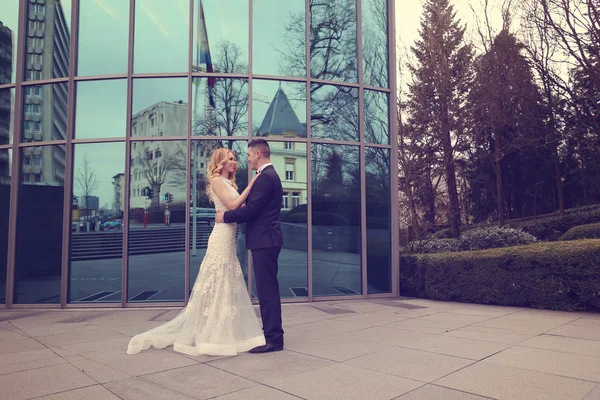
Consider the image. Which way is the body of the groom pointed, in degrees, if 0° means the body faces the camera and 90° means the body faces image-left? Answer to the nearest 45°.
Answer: approximately 90°

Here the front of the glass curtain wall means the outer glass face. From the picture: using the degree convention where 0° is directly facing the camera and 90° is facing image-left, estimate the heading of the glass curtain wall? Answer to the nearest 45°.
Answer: approximately 0°

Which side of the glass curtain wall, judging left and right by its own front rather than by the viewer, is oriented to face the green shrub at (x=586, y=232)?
left

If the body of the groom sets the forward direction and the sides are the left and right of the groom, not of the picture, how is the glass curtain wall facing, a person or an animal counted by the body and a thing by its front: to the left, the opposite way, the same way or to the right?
to the left

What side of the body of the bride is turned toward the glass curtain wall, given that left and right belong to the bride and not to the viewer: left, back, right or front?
left

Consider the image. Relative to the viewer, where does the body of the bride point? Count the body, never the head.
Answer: to the viewer's right

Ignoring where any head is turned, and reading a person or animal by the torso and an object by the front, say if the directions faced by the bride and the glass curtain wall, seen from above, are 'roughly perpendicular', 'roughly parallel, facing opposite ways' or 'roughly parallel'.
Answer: roughly perpendicular

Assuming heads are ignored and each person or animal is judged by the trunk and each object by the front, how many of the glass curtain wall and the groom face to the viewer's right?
0

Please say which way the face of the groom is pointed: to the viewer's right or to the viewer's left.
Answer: to the viewer's left

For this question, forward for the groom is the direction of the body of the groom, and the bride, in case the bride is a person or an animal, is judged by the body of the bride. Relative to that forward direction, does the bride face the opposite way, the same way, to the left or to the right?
the opposite way

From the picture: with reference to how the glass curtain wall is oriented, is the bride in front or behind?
in front
